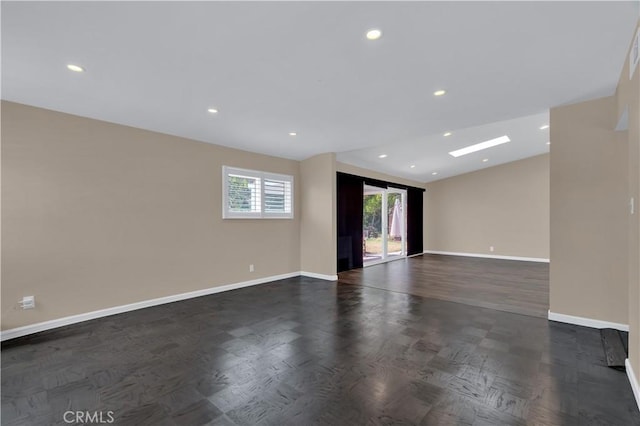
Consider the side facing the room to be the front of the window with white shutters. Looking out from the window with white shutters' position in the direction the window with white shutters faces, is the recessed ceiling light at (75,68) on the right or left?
on its right

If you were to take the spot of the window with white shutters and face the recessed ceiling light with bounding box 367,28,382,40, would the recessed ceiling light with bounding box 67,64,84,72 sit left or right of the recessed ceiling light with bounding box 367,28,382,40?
right

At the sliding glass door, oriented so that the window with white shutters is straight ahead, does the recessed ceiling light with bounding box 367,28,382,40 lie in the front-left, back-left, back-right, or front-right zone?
front-left

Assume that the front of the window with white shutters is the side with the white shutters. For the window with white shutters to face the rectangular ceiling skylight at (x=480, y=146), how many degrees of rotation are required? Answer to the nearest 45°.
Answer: approximately 45° to its left

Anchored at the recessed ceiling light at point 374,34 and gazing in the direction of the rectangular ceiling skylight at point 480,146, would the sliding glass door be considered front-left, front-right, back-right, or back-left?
front-left

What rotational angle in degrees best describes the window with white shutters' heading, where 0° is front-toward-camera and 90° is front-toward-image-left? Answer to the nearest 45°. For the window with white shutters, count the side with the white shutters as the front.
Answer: approximately 315°

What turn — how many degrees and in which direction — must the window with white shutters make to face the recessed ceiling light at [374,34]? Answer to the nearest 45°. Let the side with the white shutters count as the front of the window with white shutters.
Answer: approximately 45° to its right

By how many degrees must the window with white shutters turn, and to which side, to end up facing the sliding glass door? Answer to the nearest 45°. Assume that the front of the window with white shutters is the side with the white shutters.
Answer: approximately 90° to its left

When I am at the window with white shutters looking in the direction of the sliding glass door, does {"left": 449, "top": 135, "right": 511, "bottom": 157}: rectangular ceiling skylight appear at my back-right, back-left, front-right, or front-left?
front-right

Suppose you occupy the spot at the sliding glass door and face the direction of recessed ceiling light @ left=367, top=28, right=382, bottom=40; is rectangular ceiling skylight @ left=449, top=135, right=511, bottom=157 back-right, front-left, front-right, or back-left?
front-left
